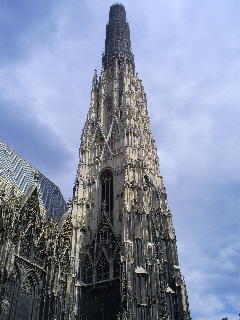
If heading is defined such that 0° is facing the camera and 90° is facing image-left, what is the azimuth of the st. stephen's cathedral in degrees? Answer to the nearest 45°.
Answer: approximately 45°
